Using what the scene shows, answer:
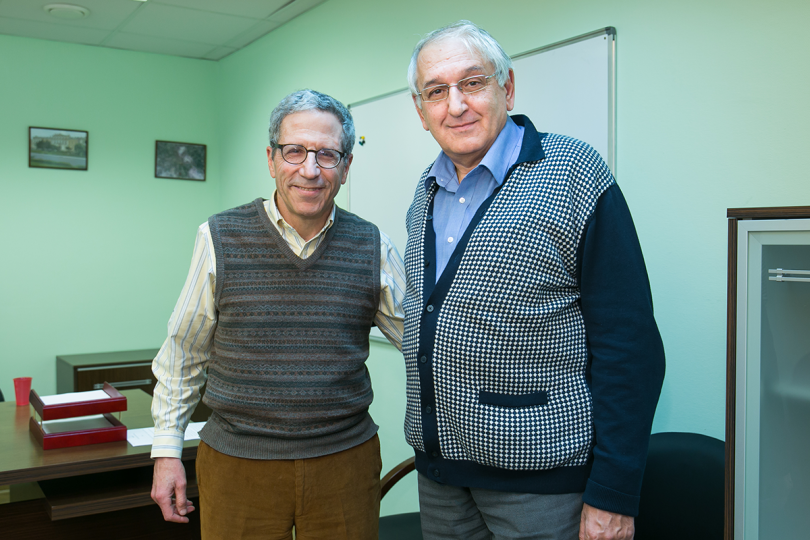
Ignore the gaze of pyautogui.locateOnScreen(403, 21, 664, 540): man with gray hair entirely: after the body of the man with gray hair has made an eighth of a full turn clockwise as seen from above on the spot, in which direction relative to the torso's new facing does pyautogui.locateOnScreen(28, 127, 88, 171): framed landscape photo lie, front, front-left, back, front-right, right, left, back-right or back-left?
front-right

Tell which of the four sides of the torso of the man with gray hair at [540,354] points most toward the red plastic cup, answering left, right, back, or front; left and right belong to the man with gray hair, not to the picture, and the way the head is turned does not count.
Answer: right

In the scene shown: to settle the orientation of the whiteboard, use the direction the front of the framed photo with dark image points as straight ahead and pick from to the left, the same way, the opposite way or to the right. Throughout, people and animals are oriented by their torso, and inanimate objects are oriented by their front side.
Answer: to the right

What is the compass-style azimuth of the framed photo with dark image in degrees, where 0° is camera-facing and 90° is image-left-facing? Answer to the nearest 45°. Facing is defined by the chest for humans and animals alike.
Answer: approximately 0°

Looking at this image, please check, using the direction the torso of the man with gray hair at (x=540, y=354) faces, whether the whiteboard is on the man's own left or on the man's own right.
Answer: on the man's own right

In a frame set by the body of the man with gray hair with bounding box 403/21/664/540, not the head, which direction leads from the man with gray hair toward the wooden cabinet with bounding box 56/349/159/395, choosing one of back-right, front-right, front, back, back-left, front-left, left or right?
right

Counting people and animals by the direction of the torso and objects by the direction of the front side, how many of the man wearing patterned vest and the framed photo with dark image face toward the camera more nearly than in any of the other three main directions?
2

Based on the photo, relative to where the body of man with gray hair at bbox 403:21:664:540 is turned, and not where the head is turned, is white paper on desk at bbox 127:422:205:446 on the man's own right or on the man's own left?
on the man's own right

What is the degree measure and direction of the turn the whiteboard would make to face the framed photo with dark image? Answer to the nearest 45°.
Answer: approximately 90° to its right

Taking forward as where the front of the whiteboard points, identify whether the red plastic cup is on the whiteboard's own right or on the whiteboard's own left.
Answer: on the whiteboard's own right

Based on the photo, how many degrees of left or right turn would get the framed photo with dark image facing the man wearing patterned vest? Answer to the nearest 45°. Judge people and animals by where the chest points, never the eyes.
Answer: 0° — it already faces them

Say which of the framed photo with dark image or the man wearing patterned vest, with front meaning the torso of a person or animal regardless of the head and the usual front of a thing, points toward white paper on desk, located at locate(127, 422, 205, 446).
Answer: the framed photo with dark image
